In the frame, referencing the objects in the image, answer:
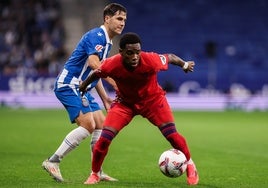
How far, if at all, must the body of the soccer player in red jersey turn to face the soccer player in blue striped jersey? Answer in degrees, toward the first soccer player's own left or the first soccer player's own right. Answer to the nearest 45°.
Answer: approximately 135° to the first soccer player's own right

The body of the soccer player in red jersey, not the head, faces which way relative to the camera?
toward the camera
